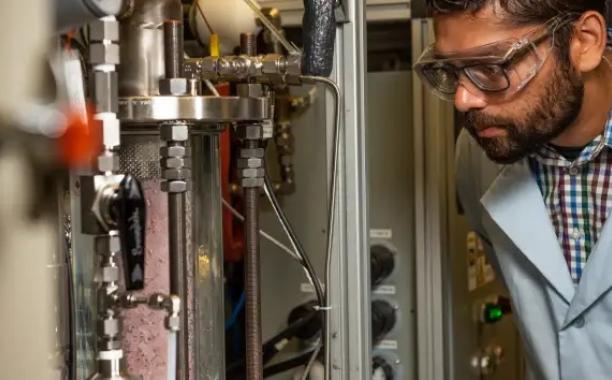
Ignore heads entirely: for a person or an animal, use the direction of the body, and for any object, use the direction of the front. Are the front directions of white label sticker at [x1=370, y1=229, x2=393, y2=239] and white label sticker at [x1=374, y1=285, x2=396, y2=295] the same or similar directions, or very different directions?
same or similar directions

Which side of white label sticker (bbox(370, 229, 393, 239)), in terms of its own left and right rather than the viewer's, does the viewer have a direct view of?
front

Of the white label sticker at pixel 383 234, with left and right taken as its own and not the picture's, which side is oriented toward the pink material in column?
front

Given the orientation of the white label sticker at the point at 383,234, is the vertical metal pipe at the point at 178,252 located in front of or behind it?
in front

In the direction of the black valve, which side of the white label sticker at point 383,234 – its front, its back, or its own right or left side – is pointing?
front

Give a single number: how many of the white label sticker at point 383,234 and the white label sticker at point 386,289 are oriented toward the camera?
2

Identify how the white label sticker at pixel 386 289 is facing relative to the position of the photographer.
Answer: facing the viewer
